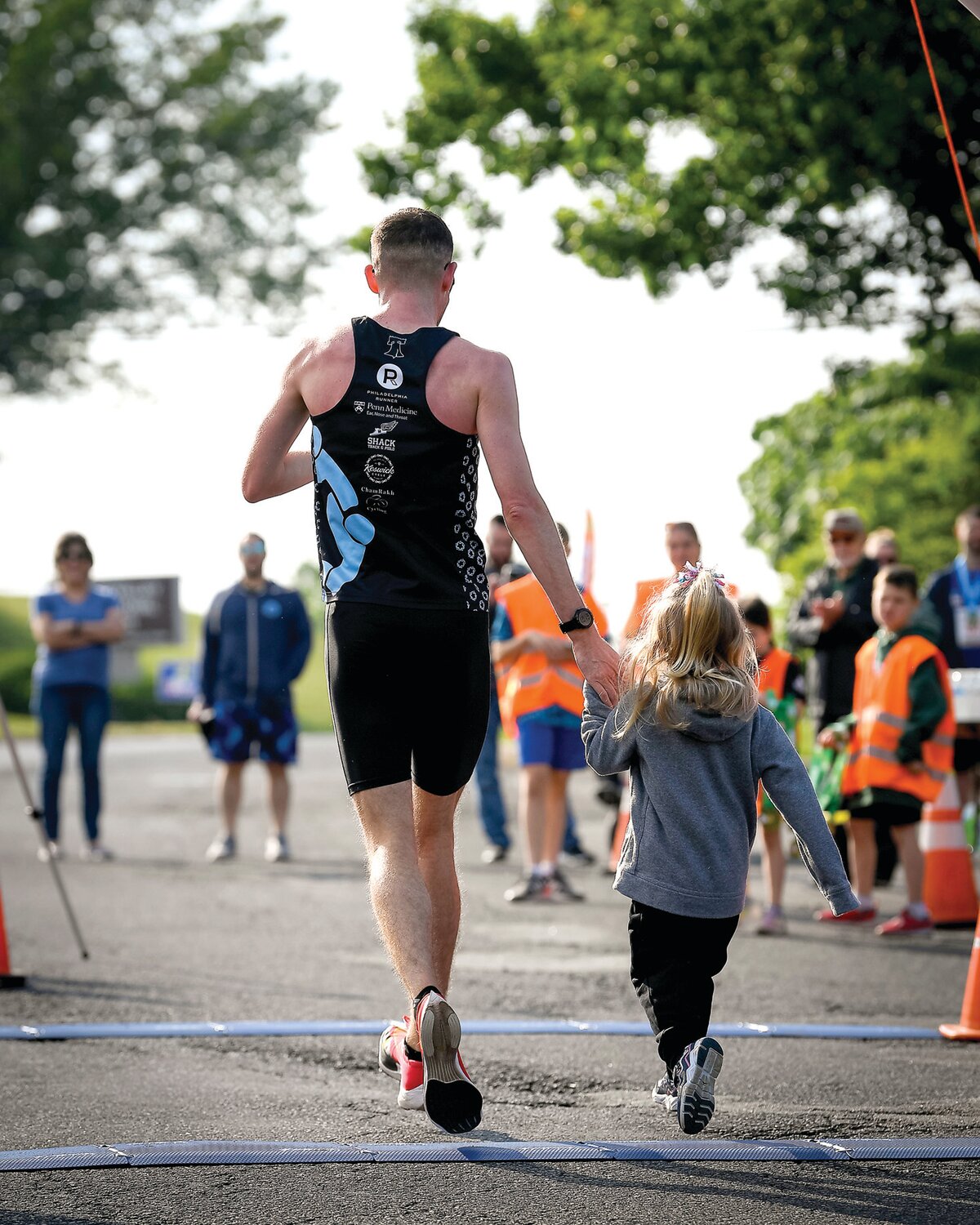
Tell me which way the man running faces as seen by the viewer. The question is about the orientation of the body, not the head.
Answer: away from the camera

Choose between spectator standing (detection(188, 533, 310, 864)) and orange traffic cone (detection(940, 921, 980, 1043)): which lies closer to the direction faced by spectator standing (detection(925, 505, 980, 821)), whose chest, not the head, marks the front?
the orange traffic cone

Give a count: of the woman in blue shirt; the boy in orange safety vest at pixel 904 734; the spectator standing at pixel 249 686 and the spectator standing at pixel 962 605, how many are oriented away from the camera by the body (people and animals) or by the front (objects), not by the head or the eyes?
0

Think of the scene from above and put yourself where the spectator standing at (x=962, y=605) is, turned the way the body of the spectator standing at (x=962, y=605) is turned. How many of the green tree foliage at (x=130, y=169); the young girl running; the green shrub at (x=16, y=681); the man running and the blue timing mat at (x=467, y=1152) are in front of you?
3

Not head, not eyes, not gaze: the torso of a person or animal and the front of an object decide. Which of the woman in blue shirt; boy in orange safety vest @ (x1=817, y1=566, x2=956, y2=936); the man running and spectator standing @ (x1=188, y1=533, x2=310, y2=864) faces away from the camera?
the man running

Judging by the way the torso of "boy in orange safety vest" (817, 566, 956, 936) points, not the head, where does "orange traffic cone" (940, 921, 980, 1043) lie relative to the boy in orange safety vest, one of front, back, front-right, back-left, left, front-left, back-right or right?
front-left

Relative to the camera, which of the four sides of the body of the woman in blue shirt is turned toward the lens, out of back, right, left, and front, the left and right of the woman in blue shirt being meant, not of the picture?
front

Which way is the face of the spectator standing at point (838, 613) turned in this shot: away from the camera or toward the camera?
toward the camera

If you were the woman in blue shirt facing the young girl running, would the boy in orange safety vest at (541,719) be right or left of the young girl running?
left

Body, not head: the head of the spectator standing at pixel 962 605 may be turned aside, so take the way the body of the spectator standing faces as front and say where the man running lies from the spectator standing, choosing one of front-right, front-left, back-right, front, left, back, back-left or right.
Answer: front

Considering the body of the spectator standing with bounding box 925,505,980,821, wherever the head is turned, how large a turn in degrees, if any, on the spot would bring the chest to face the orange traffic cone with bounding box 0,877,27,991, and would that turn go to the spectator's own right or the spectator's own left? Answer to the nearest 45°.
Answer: approximately 45° to the spectator's own right

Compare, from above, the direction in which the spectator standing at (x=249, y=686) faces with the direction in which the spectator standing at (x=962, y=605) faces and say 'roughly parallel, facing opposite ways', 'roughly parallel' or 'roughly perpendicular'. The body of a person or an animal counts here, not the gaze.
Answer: roughly parallel

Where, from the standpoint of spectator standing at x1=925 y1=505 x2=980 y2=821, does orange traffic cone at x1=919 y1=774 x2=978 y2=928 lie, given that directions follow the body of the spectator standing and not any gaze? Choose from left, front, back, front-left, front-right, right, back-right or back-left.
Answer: front

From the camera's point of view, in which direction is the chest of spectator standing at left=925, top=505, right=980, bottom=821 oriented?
toward the camera

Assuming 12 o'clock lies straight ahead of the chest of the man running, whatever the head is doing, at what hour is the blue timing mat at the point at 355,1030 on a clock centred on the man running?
The blue timing mat is roughly at 12 o'clock from the man running.

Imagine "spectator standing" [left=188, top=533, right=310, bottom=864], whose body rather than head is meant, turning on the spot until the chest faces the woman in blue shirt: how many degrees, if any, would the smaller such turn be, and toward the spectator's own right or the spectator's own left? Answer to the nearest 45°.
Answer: approximately 90° to the spectator's own right

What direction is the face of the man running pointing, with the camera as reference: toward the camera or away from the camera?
away from the camera

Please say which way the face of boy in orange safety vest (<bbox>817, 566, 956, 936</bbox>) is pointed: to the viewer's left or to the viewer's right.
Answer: to the viewer's left
